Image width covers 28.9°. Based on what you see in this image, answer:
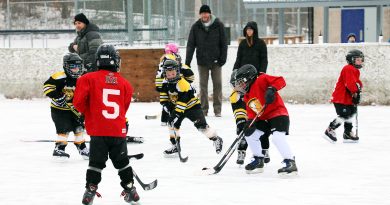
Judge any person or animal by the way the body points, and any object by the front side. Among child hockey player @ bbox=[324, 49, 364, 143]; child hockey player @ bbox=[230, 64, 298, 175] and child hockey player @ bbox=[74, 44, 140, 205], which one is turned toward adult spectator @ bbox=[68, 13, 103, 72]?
child hockey player @ bbox=[74, 44, 140, 205]

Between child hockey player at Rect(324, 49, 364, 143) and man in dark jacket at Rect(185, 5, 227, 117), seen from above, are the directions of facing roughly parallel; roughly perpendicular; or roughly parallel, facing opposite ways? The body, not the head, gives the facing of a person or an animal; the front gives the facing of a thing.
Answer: roughly perpendicular

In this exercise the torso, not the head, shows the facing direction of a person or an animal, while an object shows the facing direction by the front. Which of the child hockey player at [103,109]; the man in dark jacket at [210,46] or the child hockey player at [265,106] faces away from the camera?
the child hockey player at [103,109]

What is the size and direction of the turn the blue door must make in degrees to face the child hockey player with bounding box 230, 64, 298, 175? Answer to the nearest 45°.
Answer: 0° — it already faces them

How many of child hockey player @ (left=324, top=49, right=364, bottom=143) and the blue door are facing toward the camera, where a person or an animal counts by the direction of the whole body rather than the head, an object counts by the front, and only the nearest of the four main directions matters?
1

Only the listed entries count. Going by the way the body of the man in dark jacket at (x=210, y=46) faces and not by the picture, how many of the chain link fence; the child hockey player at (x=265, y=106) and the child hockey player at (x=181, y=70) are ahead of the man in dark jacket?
2

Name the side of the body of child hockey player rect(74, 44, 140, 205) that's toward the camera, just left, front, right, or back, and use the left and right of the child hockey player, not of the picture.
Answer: back

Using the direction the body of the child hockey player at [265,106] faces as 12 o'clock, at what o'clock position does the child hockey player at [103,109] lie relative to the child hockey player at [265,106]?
the child hockey player at [103,109] is roughly at 12 o'clock from the child hockey player at [265,106].
